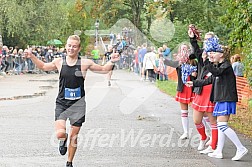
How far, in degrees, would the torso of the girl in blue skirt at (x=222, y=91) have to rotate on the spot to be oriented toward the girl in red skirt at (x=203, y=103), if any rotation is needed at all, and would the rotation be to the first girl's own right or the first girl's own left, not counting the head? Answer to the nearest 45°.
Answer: approximately 45° to the first girl's own right

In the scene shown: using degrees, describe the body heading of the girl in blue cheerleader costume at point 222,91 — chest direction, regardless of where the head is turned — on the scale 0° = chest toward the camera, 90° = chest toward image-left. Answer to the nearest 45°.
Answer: approximately 90°
